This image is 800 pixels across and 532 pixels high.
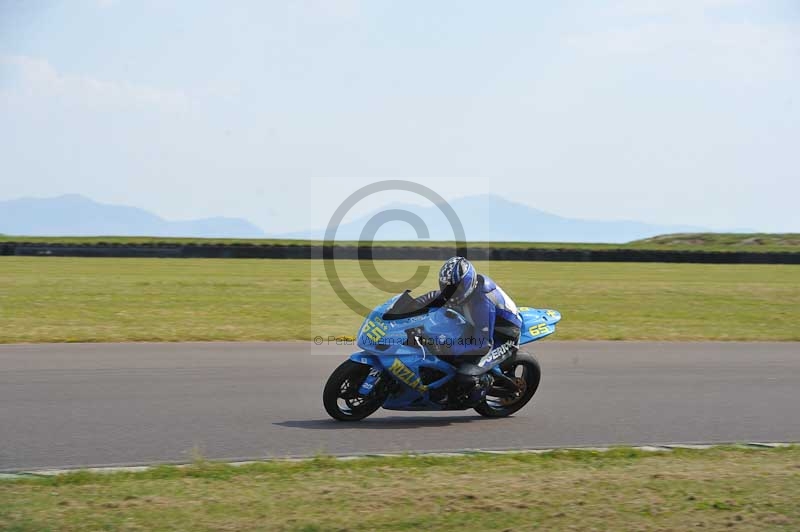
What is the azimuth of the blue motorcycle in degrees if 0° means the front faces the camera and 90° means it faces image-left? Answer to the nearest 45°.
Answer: approximately 90°

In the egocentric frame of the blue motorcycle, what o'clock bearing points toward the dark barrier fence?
The dark barrier fence is roughly at 3 o'clock from the blue motorcycle.
